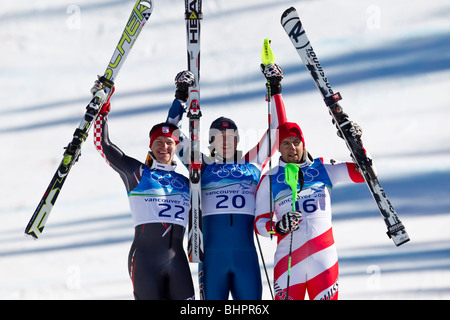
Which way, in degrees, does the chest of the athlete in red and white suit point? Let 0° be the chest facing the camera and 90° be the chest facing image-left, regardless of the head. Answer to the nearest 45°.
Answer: approximately 0°

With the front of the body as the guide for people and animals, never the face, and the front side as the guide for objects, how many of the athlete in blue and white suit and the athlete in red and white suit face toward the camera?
2

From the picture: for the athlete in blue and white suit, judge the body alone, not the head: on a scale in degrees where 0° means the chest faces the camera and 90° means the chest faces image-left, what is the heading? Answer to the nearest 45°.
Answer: approximately 0°

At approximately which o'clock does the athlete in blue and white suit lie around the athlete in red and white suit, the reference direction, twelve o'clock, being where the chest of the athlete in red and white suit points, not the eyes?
The athlete in blue and white suit is roughly at 3 o'clock from the athlete in red and white suit.

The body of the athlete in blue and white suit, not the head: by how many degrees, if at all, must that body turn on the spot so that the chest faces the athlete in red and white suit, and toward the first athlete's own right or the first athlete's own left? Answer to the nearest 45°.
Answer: approximately 90° to the first athlete's own left
